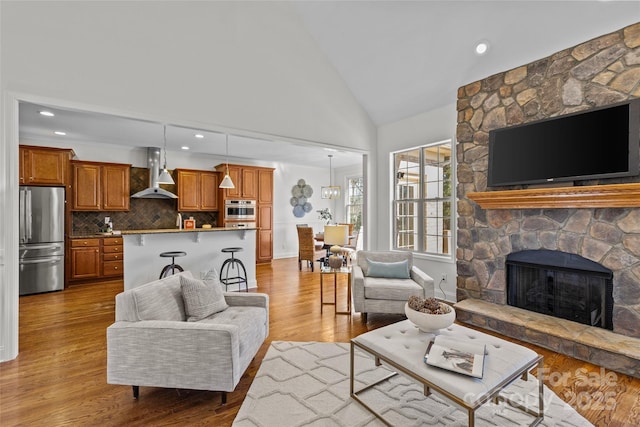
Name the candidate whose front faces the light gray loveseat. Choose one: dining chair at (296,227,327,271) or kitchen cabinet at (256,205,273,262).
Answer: the kitchen cabinet

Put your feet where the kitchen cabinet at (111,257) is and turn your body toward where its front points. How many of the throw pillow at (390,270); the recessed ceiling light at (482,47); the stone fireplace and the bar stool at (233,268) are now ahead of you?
4

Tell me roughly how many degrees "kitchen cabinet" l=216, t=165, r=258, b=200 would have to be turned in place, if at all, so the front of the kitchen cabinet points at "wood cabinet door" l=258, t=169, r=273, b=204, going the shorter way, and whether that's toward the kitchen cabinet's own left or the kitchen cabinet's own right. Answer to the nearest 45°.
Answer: approximately 135° to the kitchen cabinet's own left

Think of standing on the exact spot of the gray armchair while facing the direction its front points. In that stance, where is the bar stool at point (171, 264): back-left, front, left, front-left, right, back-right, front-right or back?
right

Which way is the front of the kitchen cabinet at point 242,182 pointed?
toward the camera

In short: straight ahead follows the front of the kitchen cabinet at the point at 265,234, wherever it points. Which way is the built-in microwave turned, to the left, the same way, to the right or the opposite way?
the same way

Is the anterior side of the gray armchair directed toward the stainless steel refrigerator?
no

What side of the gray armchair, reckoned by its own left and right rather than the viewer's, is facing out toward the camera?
front

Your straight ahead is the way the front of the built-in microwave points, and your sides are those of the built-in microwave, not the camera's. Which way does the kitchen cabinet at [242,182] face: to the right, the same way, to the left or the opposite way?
the same way

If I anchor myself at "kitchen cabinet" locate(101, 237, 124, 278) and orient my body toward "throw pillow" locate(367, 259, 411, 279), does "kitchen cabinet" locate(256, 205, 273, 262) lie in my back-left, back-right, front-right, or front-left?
front-left

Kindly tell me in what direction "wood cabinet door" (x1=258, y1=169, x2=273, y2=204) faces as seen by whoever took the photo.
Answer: facing the viewer

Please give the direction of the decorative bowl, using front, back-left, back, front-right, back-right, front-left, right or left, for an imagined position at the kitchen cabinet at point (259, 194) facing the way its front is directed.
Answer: front

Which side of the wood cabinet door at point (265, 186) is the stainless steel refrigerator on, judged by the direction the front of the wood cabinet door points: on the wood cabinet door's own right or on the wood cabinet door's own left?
on the wood cabinet door's own right

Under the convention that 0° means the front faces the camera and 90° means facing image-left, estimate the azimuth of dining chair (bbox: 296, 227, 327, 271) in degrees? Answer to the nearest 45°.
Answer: approximately 225°

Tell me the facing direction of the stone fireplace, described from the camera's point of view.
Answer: facing the viewer and to the left of the viewer

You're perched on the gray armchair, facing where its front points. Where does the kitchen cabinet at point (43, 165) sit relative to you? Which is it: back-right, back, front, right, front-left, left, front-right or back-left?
right

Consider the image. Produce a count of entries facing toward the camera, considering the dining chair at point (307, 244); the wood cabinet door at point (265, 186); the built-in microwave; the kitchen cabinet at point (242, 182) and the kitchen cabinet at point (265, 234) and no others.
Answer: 4

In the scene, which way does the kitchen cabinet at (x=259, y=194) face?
toward the camera

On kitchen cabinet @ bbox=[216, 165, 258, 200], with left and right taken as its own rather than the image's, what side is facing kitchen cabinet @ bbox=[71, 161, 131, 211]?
right

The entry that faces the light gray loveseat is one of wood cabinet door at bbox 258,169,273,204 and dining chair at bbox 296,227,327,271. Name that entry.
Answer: the wood cabinet door

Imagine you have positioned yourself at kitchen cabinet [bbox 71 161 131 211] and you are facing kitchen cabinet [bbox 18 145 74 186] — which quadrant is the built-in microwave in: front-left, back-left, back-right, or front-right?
back-left

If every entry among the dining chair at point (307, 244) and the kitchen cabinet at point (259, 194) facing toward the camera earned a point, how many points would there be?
1

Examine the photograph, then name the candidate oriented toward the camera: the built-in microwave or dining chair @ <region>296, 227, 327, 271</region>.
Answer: the built-in microwave

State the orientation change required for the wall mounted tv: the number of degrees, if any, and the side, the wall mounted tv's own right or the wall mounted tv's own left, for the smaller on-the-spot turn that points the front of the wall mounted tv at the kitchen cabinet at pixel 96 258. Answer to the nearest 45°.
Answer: approximately 45° to the wall mounted tv's own right
